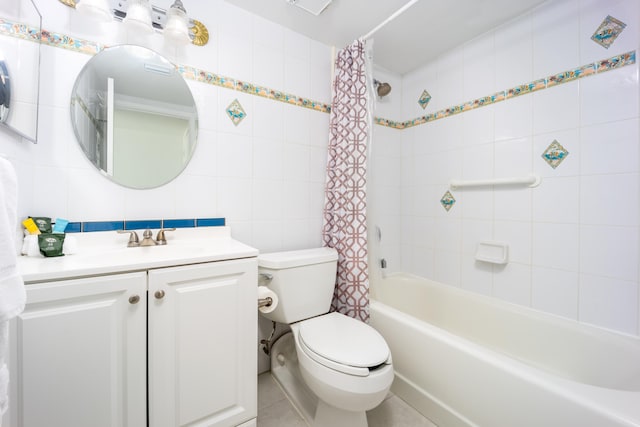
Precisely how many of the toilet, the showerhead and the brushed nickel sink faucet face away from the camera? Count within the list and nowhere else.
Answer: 0

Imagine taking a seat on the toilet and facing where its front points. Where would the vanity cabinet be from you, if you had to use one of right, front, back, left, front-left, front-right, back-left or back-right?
right

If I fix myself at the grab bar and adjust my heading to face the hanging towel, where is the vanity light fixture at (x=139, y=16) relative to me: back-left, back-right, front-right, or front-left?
front-right

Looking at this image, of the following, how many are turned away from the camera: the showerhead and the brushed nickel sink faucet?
0

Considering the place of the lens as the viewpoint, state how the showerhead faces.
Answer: facing the viewer and to the right of the viewer

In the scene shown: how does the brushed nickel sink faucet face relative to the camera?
toward the camera

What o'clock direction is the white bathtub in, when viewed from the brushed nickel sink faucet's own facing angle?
The white bathtub is roughly at 10 o'clock from the brushed nickel sink faucet.
